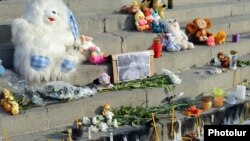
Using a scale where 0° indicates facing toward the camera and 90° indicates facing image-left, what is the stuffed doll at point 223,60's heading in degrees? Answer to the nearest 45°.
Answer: approximately 45°

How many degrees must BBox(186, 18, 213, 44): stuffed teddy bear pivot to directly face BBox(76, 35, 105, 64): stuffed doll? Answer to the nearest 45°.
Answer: approximately 45° to its right

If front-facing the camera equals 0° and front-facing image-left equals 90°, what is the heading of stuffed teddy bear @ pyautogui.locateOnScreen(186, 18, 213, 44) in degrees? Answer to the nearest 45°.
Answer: approximately 0°

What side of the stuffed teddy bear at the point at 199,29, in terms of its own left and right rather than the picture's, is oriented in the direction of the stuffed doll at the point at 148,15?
right

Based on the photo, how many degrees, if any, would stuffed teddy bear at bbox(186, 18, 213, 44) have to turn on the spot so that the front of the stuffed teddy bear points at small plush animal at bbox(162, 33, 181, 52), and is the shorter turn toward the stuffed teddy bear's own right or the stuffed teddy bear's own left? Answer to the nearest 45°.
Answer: approximately 45° to the stuffed teddy bear's own right
